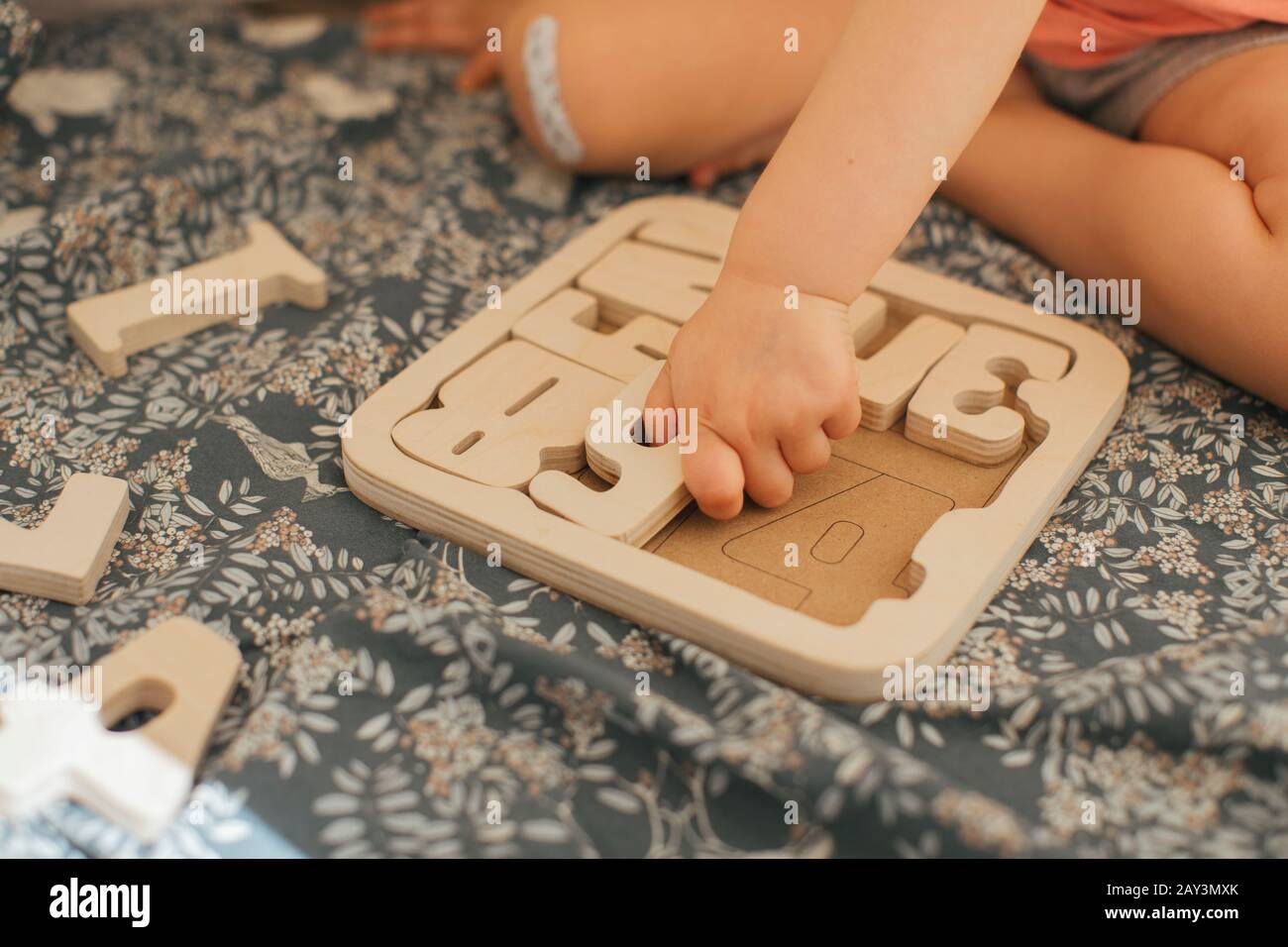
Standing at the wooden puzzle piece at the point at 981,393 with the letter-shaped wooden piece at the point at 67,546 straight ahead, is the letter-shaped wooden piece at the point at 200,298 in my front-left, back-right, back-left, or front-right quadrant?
front-right

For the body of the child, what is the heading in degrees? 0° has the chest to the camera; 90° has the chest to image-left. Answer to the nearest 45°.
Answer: approximately 45°
